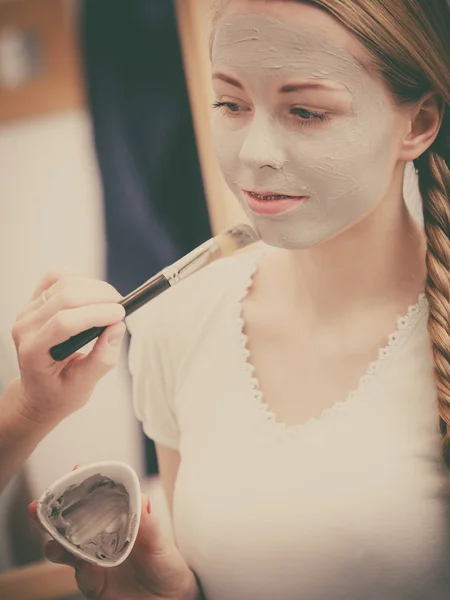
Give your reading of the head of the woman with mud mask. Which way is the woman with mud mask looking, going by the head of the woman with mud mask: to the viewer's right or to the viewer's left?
to the viewer's left

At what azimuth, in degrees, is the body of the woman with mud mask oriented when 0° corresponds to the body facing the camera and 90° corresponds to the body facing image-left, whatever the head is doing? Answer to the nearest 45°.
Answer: approximately 45°
